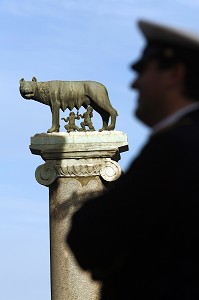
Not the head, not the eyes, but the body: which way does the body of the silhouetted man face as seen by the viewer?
to the viewer's left

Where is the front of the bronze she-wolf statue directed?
to the viewer's left

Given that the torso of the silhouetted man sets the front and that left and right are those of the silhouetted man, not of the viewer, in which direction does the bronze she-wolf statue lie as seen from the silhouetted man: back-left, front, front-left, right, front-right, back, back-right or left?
right

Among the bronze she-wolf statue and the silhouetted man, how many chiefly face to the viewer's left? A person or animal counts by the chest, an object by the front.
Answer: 2

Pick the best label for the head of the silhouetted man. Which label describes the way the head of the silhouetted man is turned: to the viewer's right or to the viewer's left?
to the viewer's left

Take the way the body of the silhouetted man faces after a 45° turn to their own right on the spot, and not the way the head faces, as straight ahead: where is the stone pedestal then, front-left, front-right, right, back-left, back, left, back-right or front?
front-right

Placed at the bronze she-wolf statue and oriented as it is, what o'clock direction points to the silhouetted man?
The silhouetted man is roughly at 9 o'clock from the bronze she-wolf statue.
